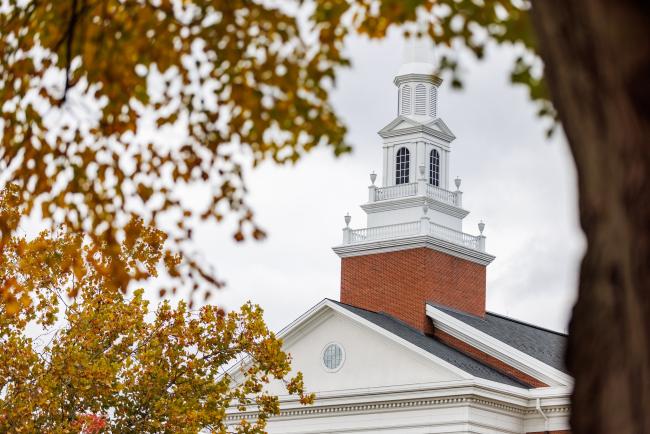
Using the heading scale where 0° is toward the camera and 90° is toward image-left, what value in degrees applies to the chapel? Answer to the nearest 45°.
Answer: approximately 45°

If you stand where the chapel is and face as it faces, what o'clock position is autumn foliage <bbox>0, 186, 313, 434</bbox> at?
The autumn foliage is roughly at 11 o'clock from the chapel.
